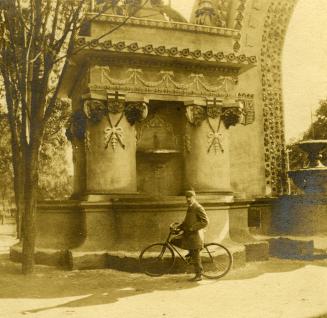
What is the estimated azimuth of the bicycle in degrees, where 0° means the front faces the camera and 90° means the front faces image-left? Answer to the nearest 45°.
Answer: approximately 90°
